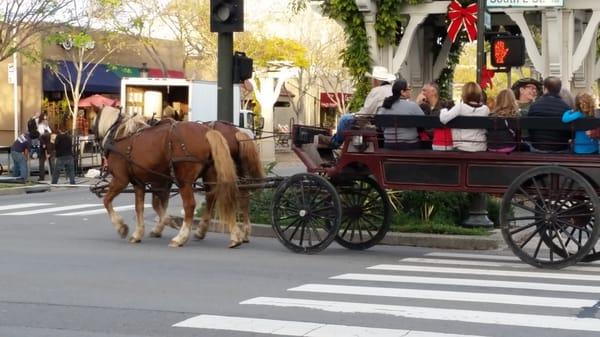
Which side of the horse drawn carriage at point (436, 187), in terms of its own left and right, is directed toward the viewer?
left

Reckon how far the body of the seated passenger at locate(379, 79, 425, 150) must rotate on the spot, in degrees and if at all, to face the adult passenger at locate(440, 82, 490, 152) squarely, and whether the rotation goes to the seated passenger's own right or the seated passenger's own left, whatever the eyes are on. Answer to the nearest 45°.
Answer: approximately 135° to the seated passenger's own right

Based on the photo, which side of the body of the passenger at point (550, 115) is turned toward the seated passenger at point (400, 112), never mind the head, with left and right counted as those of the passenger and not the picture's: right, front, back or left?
left

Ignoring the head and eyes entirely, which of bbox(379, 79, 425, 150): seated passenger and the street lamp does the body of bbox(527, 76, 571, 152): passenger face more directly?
the street lamp

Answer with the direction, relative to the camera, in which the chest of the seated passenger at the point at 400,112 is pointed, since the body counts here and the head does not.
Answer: away from the camera

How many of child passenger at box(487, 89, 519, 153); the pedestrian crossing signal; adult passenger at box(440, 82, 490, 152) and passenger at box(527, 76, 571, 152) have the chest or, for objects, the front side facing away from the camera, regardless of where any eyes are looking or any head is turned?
3

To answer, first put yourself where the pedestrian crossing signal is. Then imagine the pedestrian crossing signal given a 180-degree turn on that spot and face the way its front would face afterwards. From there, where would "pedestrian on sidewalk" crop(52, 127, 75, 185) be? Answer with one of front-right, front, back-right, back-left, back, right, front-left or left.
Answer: front-left

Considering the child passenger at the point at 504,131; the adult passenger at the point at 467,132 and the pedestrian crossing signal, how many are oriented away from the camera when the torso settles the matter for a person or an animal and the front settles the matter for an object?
2

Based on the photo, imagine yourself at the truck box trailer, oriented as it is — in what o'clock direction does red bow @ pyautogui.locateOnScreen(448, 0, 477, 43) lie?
The red bow is roughly at 4 o'clock from the truck box trailer.

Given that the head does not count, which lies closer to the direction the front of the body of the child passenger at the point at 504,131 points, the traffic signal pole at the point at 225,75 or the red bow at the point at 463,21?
the red bow

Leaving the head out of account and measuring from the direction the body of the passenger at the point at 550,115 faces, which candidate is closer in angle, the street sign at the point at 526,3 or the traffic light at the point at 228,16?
the street sign

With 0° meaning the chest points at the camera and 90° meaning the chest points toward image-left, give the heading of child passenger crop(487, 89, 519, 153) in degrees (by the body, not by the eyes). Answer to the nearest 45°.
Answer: approximately 180°

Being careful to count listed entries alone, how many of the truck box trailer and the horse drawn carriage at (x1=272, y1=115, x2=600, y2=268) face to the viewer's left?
1

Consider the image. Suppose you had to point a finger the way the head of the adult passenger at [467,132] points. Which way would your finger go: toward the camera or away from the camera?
away from the camera

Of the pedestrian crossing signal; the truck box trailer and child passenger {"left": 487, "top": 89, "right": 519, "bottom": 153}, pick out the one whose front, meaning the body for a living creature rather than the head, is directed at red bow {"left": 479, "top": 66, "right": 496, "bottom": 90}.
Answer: the child passenger

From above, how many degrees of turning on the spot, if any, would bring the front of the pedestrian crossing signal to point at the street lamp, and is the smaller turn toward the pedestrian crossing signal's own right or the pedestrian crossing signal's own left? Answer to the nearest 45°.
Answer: approximately 135° to the pedestrian crossing signal's own right

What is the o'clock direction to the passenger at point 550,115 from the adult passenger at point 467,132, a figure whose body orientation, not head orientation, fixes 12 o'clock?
The passenger is roughly at 3 o'clock from the adult passenger.

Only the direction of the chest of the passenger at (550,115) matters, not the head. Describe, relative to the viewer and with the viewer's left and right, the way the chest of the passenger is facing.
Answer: facing away from the viewer
